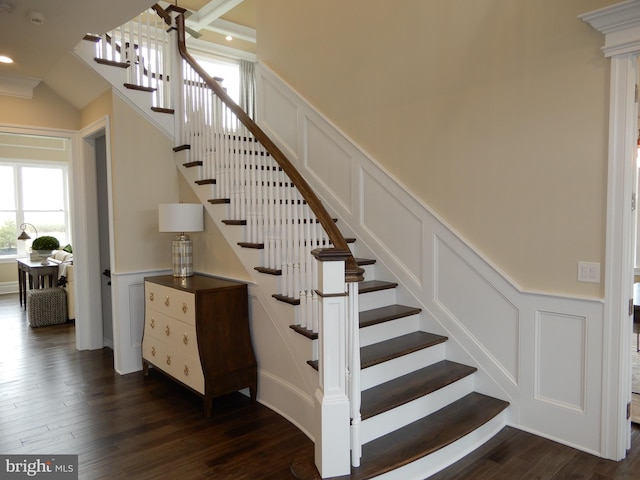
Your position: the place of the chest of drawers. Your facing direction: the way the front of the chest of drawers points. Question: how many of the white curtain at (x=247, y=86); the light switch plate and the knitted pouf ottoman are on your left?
1

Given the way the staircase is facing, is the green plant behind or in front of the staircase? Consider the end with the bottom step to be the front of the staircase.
behind

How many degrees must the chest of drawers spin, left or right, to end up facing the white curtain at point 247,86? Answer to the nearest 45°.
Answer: approximately 135° to its right

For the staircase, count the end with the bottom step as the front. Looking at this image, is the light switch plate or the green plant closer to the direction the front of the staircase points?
the light switch plate

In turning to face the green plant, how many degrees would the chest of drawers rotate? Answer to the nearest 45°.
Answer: approximately 90° to its right

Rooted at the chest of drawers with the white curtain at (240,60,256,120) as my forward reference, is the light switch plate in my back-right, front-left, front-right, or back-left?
back-right

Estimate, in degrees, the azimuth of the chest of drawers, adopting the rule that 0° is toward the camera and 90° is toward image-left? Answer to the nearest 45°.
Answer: approximately 45°

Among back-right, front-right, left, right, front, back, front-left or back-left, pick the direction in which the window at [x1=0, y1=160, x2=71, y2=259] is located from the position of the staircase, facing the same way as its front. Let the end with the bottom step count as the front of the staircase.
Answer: back

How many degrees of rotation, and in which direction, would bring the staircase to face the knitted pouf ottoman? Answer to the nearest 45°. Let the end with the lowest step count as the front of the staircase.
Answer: approximately 180°
